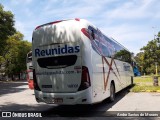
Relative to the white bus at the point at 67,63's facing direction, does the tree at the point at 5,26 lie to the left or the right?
on its left

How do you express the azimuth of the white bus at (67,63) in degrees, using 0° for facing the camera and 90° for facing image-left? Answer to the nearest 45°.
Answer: approximately 225°
